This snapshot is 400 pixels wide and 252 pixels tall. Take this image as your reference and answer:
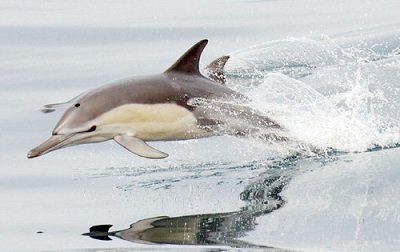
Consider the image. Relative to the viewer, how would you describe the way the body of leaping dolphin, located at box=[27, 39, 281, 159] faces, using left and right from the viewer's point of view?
facing to the left of the viewer
